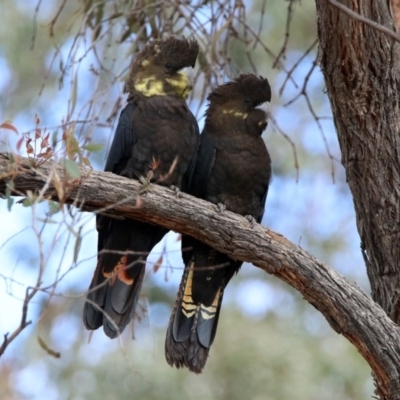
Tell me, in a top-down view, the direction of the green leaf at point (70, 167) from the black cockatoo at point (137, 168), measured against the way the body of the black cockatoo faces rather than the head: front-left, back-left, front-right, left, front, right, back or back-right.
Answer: front-right

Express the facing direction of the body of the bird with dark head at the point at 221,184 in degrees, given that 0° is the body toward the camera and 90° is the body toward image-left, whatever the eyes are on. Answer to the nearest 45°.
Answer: approximately 315°

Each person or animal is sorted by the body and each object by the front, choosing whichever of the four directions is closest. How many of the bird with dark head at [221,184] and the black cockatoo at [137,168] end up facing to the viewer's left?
0

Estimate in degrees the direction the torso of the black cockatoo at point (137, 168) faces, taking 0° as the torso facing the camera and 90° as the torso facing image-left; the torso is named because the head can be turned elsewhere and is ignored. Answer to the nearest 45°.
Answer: approximately 315°
